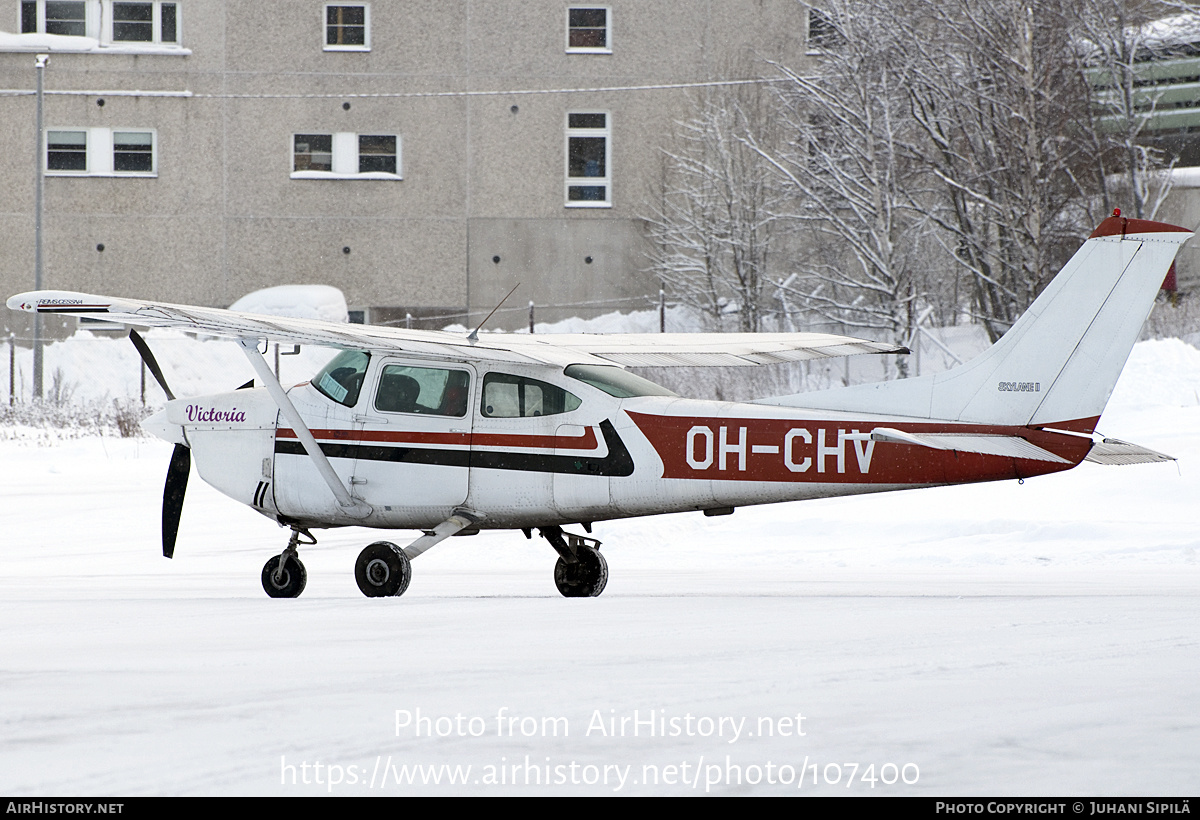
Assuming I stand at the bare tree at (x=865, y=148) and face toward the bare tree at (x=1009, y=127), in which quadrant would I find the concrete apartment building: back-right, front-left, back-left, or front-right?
back-left

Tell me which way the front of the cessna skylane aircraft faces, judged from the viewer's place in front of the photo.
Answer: facing away from the viewer and to the left of the viewer

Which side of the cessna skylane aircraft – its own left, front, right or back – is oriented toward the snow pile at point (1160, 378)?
right

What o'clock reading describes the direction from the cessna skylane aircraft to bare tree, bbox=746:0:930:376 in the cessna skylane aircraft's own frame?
The bare tree is roughly at 2 o'clock from the cessna skylane aircraft.
